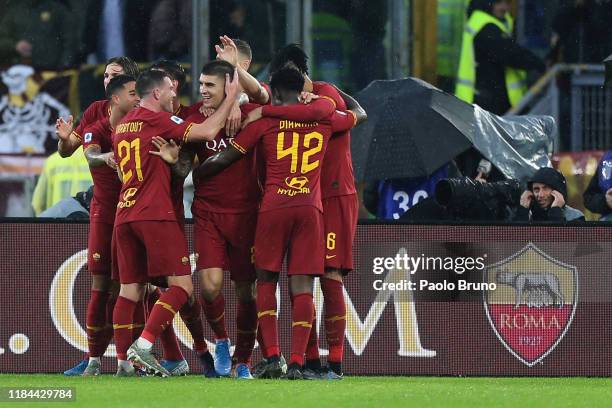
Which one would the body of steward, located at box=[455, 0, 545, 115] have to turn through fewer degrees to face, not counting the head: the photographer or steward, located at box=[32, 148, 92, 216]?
the photographer

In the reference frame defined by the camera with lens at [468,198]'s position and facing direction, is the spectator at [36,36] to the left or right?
on its right

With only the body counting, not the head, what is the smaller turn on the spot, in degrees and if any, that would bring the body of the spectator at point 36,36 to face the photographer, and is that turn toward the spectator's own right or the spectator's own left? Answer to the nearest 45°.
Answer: approximately 45° to the spectator's own left

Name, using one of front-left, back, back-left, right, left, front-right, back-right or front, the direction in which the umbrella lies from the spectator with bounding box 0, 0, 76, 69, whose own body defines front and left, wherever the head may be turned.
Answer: front-left

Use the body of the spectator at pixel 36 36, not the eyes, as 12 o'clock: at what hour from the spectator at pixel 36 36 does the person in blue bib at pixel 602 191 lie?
the person in blue bib at pixel 602 191 is roughly at 10 o'clock from the spectator at pixel 36 36.

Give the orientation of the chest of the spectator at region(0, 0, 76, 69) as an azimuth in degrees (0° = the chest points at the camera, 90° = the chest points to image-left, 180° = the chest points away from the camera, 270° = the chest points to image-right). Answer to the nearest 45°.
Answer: approximately 0°
